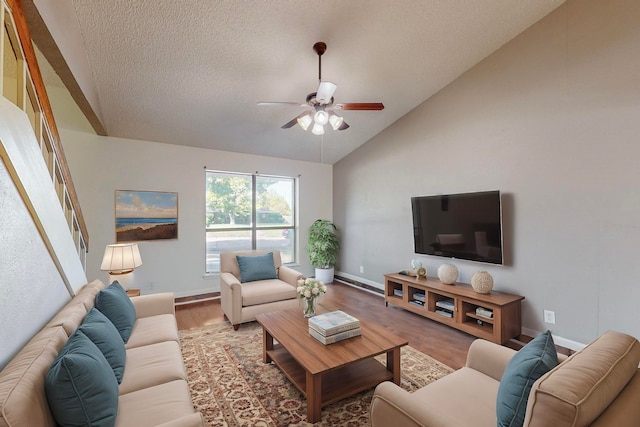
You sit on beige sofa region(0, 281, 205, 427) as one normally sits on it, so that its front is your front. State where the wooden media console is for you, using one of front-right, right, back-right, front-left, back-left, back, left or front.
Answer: front

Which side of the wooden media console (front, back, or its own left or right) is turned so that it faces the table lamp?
front

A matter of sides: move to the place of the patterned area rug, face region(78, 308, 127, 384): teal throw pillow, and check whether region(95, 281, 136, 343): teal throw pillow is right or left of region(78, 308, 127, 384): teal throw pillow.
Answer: right

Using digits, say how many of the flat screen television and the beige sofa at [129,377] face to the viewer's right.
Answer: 1

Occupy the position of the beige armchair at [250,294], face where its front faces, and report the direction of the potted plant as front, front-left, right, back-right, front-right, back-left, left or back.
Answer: left

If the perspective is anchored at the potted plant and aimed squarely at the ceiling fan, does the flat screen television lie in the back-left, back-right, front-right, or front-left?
front-left

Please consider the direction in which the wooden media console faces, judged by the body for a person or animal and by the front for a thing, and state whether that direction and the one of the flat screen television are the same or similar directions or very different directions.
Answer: same or similar directions

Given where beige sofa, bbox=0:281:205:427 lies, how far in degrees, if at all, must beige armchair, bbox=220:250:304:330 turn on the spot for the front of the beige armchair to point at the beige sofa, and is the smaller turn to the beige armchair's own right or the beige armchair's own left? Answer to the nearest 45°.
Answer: approximately 45° to the beige armchair's own right

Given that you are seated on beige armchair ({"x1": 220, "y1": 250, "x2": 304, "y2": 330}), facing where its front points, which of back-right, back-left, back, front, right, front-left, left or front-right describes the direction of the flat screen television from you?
front-left

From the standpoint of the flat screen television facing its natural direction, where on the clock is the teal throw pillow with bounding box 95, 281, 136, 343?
The teal throw pillow is roughly at 12 o'clock from the flat screen television.

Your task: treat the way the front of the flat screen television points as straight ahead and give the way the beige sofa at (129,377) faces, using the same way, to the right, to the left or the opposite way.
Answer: the opposite way

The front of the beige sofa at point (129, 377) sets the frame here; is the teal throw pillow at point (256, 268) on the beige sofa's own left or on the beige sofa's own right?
on the beige sofa's own left

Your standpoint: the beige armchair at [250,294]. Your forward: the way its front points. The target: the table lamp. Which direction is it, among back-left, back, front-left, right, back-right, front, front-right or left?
back-right

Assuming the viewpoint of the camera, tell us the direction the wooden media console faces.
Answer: facing the viewer and to the left of the viewer

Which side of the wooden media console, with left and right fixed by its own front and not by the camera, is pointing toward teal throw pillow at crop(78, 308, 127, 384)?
front

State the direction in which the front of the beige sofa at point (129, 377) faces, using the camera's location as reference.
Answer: facing to the right of the viewer

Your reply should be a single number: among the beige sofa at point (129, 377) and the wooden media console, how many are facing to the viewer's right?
1

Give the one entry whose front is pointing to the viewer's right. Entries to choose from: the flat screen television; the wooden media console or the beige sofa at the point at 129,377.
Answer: the beige sofa

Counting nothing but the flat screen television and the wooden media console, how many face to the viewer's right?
0

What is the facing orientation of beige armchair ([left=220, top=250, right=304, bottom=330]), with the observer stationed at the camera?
facing the viewer and to the right of the viewer
